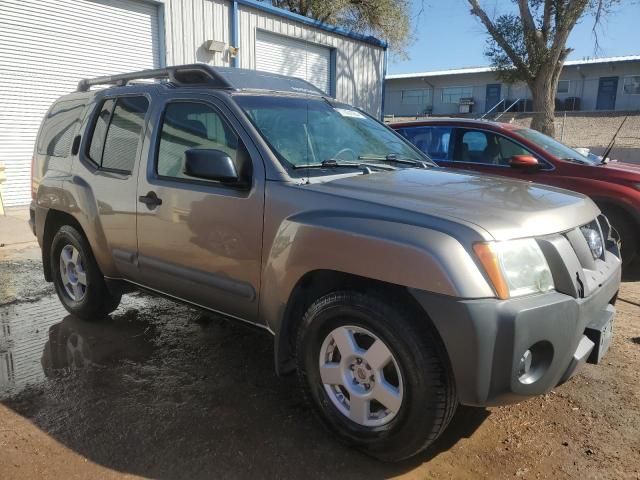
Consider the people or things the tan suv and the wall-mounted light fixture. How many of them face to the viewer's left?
0

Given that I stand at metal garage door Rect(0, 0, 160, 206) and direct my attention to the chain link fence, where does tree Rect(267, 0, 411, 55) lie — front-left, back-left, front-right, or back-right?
front-left

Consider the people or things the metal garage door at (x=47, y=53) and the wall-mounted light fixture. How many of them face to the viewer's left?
0

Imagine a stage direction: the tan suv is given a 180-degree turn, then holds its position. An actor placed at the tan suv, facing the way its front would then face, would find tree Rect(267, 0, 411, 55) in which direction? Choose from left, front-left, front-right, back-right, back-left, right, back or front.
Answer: front-right

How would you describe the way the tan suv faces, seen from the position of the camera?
facing the viewer and to the right of the viewer

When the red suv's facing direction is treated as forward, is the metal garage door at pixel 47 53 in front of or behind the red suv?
behind

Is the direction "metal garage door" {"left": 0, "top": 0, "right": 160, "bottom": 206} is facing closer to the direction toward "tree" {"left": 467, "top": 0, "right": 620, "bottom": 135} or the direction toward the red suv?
the red suv

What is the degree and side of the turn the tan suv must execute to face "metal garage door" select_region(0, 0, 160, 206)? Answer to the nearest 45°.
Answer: approximately 180°

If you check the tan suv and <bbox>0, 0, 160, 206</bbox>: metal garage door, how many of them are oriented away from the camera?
0

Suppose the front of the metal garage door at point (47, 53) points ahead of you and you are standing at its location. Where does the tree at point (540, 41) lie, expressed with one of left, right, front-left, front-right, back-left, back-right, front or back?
front-left

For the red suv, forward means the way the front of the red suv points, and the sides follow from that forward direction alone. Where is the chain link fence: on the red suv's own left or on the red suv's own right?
on the red suv's own left
